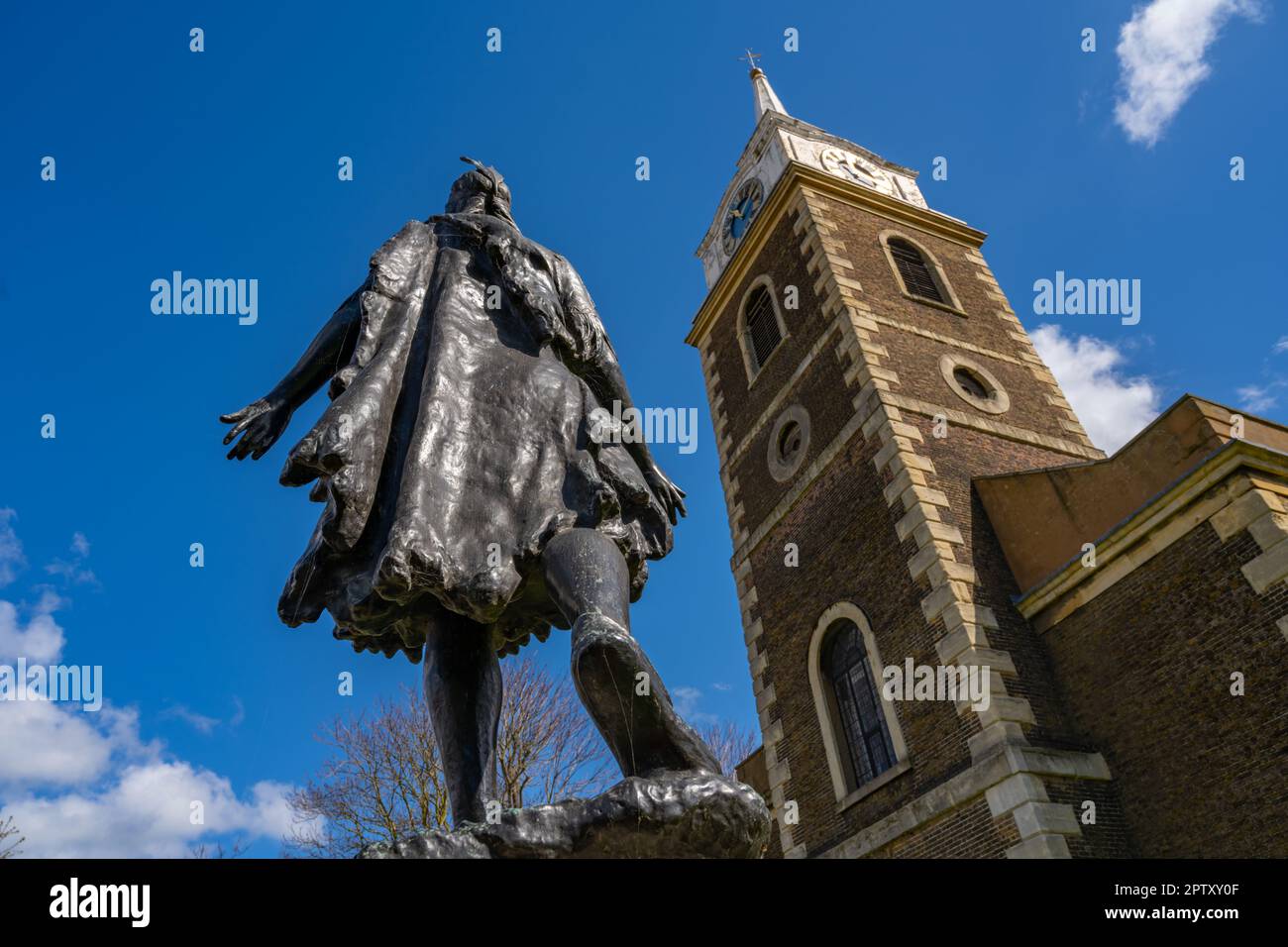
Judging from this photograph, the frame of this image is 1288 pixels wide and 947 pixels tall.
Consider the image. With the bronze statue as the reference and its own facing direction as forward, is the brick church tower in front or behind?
in front

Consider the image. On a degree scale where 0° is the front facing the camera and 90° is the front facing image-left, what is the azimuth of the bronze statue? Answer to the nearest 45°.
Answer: approximately 180°
